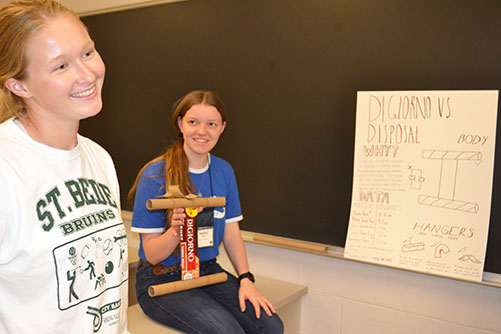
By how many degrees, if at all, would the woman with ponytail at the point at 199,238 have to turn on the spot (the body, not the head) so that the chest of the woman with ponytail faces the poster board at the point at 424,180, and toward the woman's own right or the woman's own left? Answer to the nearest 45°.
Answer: approximately 45° to the woman's own left

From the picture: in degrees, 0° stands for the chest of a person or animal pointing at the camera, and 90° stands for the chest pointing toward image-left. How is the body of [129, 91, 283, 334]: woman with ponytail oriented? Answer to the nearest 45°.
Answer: approximately 315°

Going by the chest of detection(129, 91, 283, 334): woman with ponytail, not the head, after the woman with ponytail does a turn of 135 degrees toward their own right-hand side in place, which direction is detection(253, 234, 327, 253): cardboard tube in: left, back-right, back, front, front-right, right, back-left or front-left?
back-right
